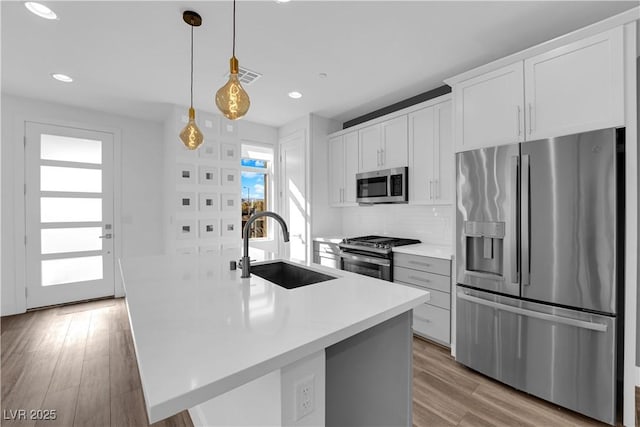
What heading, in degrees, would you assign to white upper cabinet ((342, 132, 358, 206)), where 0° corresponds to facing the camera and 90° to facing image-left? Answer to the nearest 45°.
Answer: approximately 45°

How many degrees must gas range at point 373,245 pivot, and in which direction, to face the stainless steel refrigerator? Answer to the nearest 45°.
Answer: approximately 90° to its left

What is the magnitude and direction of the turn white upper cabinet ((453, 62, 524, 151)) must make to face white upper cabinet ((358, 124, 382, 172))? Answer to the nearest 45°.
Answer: approximately 90° to its right

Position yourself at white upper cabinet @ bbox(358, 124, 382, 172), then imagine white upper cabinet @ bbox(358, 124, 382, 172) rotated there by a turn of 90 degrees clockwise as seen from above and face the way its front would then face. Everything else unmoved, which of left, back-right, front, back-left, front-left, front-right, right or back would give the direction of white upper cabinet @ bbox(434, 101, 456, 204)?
back

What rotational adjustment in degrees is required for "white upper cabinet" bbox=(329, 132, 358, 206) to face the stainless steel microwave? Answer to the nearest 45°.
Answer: approximately 90° to its left

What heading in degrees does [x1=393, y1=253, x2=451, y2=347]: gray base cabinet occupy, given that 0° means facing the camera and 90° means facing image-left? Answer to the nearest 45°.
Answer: approximately 45°
